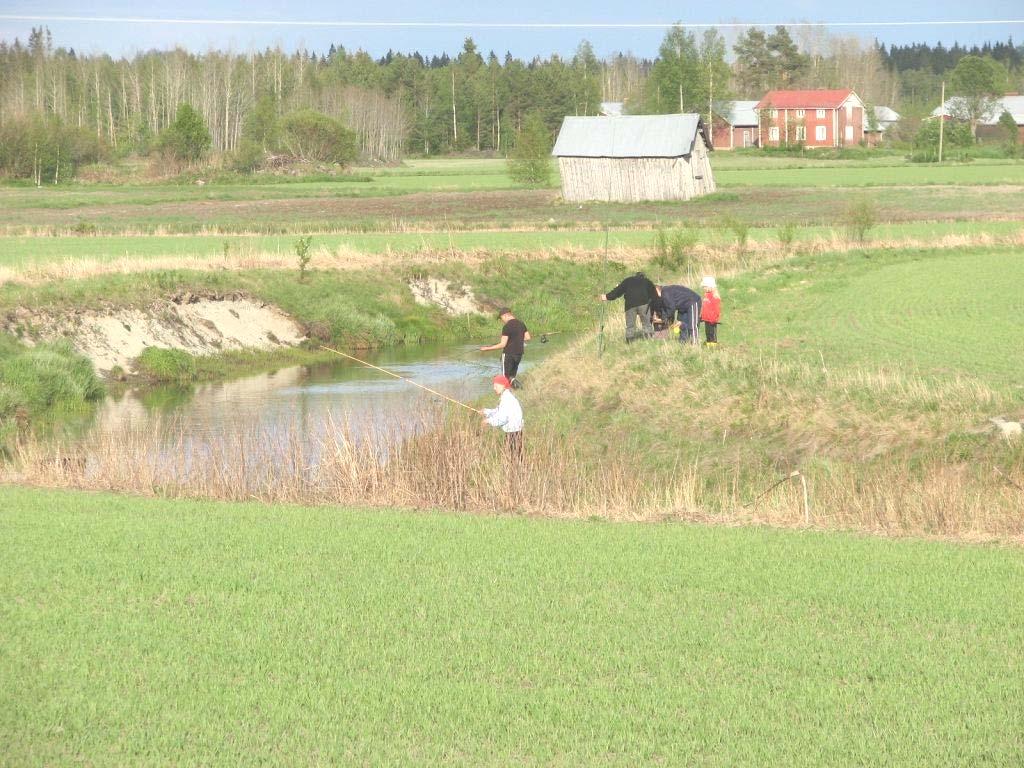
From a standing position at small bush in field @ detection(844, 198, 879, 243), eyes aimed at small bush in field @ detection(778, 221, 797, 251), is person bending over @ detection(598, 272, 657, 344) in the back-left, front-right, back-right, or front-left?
front-left

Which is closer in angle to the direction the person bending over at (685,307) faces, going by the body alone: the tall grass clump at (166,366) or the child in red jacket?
the tall grass clump

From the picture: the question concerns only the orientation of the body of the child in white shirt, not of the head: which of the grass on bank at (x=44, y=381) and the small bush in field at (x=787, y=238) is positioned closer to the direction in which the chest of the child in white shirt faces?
the grass on bank

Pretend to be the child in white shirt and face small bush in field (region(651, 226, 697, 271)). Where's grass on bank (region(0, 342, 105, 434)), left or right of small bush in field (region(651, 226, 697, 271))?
left

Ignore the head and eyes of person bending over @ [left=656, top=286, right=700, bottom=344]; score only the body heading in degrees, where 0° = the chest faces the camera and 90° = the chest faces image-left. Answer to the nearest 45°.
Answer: approximately 90°

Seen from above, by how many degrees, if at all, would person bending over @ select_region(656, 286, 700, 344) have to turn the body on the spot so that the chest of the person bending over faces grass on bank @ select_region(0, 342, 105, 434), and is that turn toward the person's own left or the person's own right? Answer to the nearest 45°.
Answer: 0° — they already face it

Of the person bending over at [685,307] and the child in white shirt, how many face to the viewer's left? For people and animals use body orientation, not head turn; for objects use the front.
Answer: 2

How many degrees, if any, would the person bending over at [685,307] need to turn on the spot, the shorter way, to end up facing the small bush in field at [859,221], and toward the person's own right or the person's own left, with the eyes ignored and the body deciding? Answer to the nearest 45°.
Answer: approximately 90° to the person's own right

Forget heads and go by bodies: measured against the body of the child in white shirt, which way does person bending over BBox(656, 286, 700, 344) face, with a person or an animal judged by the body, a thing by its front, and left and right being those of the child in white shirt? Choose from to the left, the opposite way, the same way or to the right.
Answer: the same way

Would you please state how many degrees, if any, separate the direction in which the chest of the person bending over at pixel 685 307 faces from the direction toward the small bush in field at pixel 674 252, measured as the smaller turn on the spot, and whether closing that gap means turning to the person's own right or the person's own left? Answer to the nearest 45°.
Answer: approximately 90° to the person's own right

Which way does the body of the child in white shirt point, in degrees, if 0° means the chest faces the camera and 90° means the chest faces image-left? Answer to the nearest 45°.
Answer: approximately 90°
